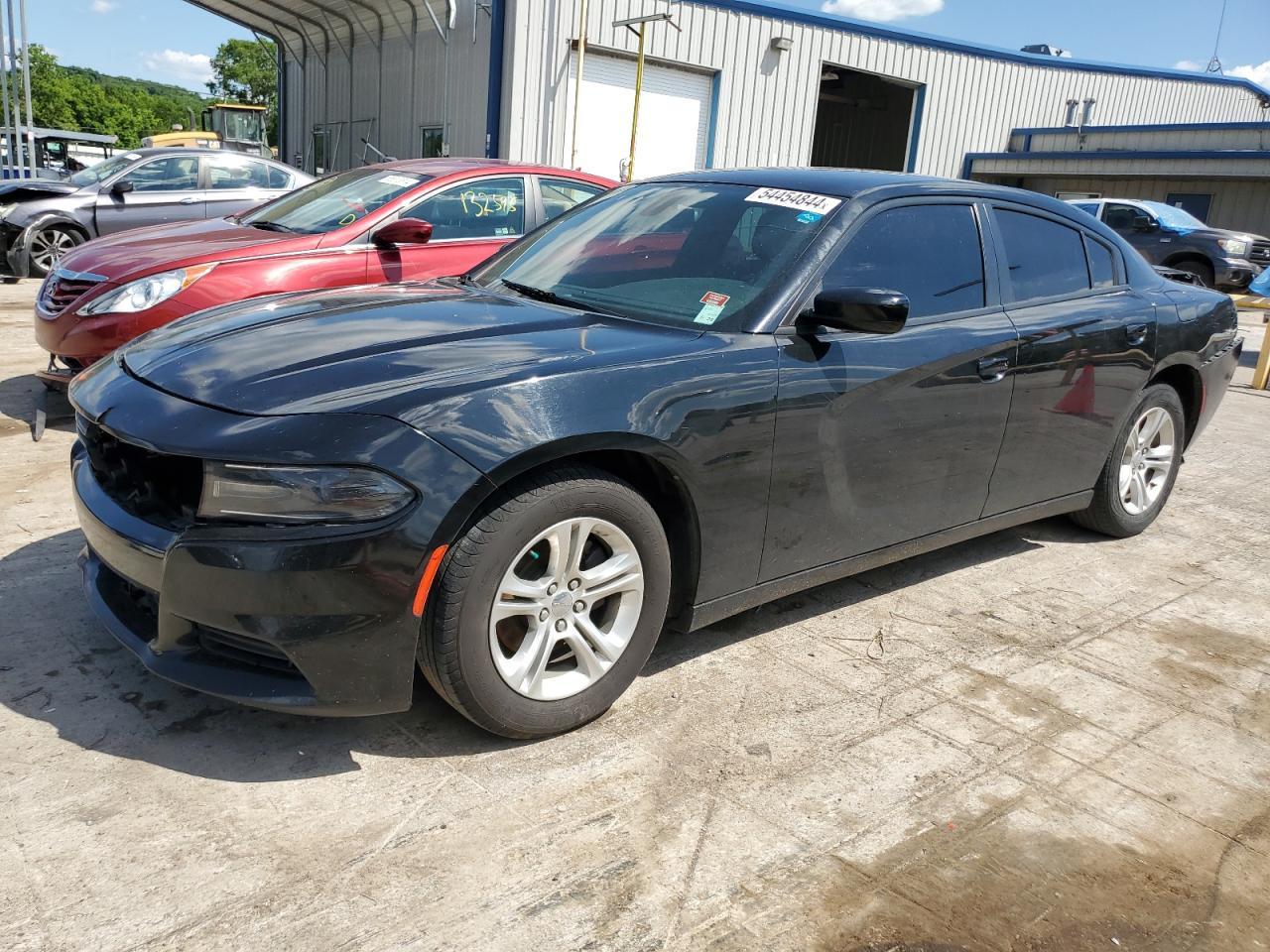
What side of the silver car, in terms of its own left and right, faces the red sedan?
left

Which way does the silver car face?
to the viewer's left

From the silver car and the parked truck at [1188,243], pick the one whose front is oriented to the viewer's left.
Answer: the silver car

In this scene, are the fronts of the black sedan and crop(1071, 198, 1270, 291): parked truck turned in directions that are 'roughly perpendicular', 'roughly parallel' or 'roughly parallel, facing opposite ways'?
roughly perpendicular

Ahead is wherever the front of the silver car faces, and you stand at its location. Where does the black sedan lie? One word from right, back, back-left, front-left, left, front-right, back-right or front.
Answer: left

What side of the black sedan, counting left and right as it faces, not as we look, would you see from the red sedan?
right

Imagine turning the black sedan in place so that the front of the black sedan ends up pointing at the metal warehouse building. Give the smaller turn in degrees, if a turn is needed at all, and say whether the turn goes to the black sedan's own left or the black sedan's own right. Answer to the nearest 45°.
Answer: approximately 135° to the black sedan's own right

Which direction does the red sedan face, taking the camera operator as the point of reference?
facing the viewer and to the left of the viewer

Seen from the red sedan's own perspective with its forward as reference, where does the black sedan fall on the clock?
The black sedan is roughly at 10 o'clock from the red sedan.

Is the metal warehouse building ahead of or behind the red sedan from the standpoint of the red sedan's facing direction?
behind

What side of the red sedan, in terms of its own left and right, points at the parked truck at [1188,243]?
back

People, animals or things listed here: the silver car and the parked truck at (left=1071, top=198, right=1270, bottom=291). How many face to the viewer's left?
1
